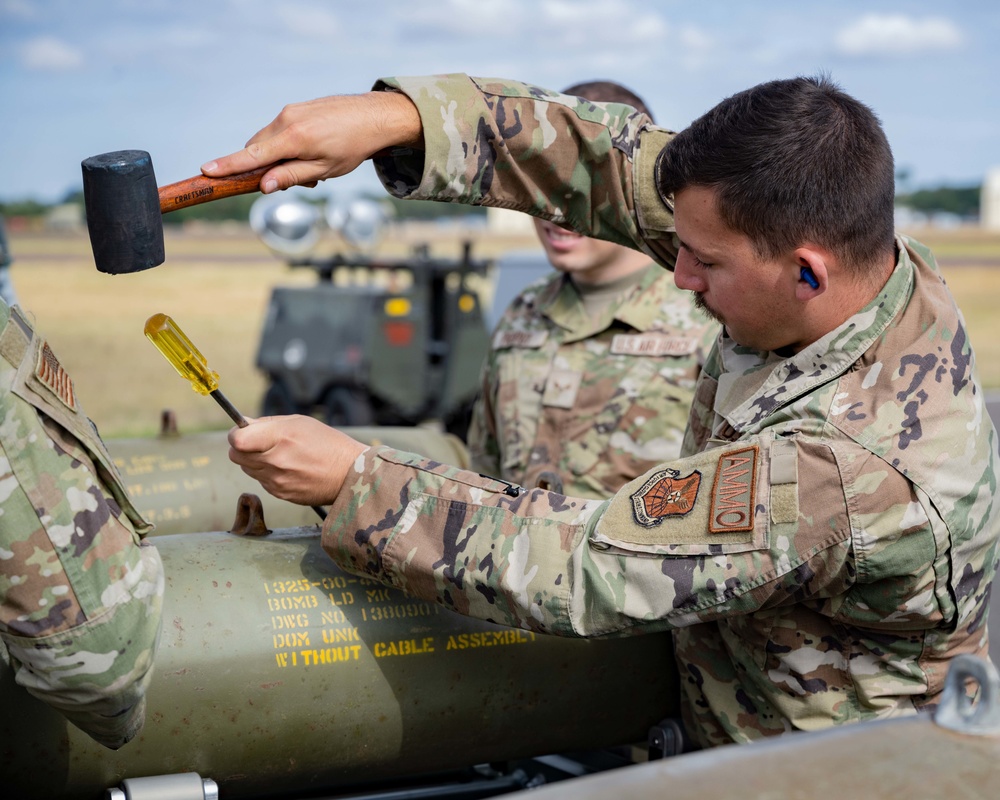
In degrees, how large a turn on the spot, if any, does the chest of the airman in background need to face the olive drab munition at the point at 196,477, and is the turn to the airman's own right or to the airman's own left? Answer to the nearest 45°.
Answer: approximately 45° to the airman's own right

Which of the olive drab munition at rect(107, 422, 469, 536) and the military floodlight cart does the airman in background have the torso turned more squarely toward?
the olive drab munition

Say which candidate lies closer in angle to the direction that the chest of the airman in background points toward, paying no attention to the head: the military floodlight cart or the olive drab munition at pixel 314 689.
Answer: the olive drab munition

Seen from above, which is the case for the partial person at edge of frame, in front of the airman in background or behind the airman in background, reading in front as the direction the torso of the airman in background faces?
in front

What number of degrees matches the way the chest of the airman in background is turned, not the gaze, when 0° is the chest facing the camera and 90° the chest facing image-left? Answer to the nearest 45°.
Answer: approximately 45°

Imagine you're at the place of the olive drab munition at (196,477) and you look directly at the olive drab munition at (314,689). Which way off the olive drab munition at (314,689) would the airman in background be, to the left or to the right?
left

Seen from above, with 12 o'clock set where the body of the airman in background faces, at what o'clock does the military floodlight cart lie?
The military floodlight cart is roughly at 4 o'clock from the airman in background.

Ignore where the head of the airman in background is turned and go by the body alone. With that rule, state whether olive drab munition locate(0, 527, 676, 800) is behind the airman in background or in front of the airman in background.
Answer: in front
